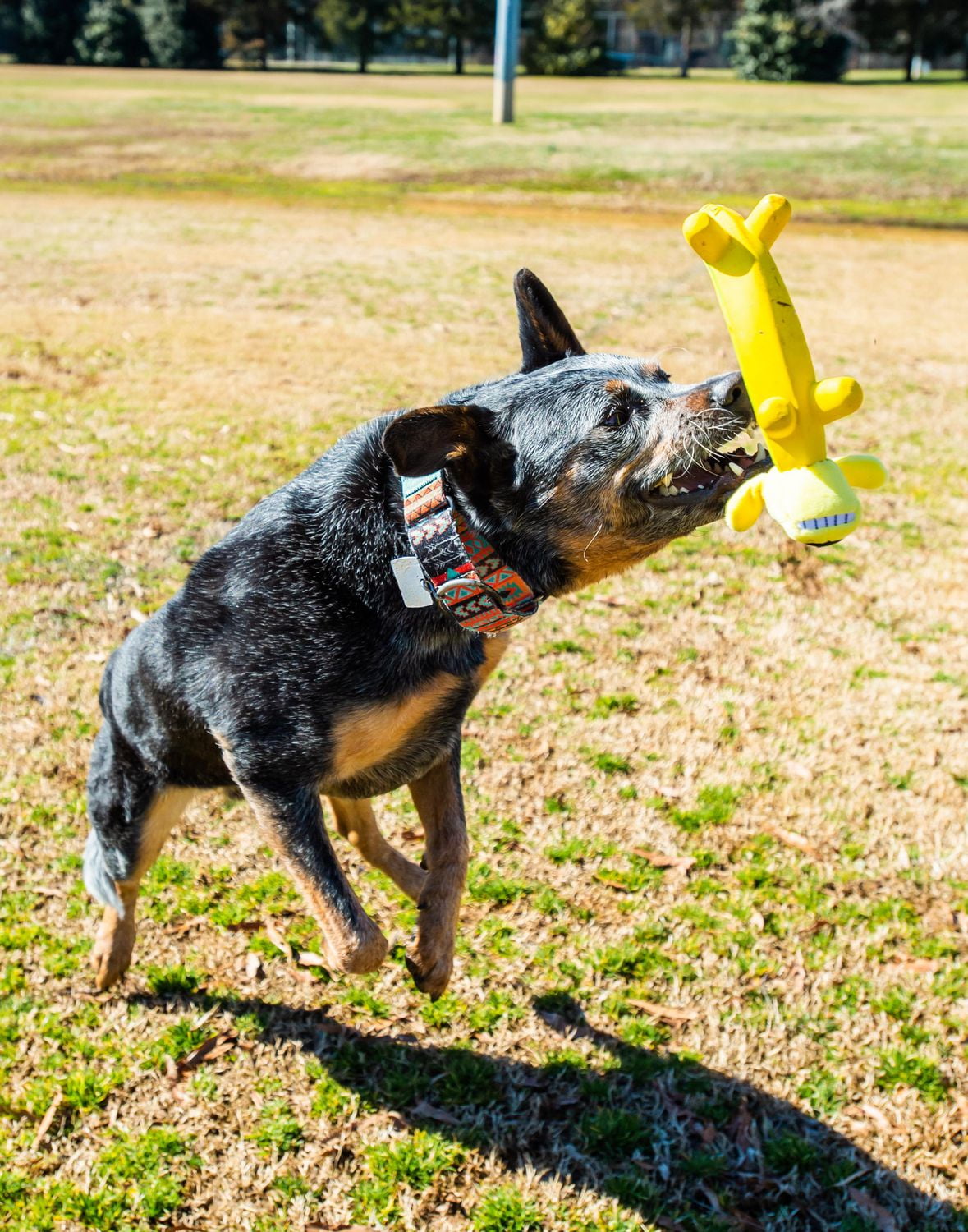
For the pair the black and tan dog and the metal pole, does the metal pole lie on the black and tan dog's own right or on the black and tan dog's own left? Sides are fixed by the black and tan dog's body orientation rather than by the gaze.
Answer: on the black and tan dog's own left

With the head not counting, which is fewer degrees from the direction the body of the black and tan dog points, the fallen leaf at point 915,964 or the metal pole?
the fallen leaf

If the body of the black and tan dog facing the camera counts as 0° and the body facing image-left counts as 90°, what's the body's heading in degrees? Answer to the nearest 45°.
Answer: approximately 315°

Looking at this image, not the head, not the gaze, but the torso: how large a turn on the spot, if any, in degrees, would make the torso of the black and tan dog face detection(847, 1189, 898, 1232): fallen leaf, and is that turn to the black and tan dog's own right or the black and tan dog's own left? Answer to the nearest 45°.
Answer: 0° — it already faces it

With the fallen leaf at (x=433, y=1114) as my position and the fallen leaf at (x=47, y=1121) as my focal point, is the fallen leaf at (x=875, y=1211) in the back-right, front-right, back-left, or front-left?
back-left
